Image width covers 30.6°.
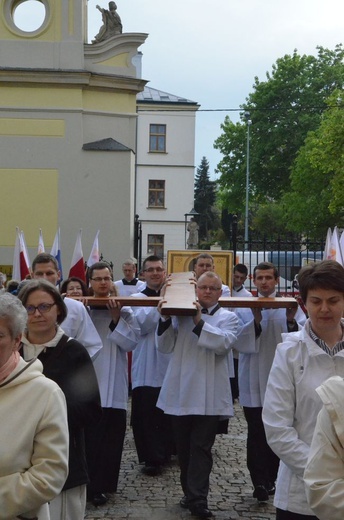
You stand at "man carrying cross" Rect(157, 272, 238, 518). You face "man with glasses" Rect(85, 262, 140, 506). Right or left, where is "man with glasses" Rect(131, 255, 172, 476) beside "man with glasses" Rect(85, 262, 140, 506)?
right

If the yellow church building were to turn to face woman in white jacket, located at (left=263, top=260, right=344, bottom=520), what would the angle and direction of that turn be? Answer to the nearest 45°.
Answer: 0° — it already faces them

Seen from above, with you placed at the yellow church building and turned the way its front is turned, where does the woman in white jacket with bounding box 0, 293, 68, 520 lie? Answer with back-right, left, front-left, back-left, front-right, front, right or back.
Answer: front

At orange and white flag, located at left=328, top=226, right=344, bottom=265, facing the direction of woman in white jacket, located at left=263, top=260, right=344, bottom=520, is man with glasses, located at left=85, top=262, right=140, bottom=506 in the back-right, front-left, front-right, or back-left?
front-right

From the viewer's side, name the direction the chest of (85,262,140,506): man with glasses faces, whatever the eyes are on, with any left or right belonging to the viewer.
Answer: facing the viewer

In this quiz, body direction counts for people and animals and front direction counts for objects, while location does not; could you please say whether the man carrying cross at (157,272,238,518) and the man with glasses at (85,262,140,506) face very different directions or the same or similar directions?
same or similar directions

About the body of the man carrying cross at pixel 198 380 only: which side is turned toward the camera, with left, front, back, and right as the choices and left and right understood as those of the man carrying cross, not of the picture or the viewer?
front

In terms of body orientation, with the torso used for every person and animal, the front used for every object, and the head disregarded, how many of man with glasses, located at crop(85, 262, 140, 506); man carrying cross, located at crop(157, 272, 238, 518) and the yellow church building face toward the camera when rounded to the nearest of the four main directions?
3

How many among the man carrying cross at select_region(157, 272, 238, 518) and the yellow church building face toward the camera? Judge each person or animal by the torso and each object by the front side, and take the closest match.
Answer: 2

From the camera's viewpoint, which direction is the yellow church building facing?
toward the camera
